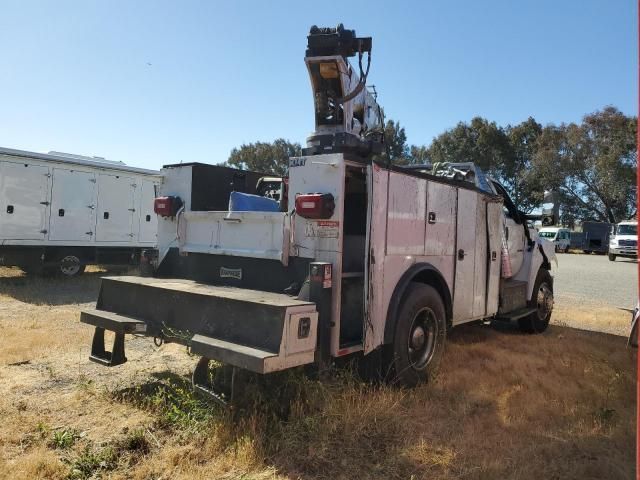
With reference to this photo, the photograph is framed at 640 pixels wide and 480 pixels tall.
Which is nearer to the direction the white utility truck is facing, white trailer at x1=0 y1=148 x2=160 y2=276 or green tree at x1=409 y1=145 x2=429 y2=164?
the green tree

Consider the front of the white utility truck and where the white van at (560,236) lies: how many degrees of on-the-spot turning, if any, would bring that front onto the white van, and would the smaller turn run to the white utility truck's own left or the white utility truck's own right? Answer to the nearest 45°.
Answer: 0° — it already faces it

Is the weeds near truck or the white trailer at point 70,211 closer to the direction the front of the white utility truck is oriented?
the white trailer

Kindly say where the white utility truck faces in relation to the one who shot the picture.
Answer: facing away from the viewer and to the right of the viewer

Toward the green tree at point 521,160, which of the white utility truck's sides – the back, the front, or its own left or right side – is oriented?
front

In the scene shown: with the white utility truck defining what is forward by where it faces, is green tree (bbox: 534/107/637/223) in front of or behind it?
in front

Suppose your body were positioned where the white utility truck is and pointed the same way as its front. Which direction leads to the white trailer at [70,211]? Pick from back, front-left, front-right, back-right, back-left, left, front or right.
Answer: left
